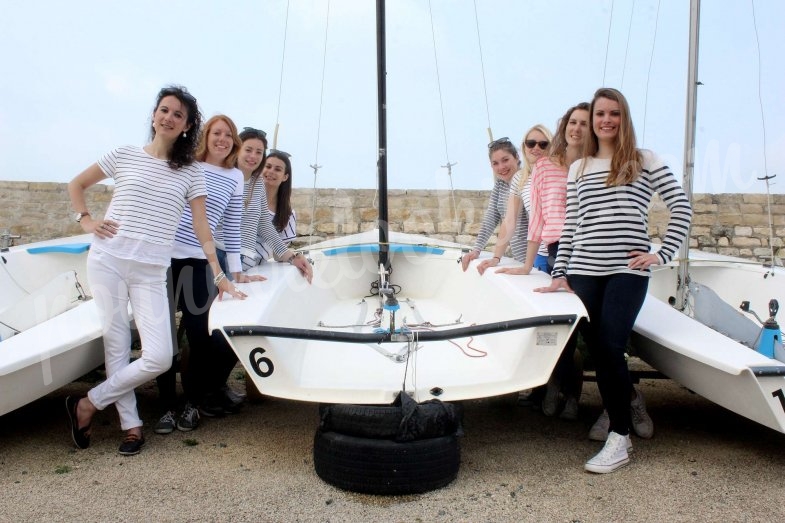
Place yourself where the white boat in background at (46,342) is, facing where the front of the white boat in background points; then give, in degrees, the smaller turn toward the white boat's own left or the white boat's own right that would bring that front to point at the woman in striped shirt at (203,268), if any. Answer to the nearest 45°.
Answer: approximately 45° to the white boat's own right

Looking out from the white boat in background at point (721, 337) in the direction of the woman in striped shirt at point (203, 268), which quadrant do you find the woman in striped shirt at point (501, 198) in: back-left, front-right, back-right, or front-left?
front-right

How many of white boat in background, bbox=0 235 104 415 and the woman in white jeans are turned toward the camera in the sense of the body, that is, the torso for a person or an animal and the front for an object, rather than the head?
1

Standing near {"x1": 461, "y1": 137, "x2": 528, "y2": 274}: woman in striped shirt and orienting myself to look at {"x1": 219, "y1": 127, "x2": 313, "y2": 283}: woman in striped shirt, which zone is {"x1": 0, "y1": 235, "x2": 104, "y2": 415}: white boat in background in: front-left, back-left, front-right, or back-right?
front-left

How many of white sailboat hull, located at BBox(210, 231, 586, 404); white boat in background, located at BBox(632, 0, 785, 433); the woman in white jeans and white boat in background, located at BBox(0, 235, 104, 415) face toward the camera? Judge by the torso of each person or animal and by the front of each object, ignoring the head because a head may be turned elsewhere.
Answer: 1

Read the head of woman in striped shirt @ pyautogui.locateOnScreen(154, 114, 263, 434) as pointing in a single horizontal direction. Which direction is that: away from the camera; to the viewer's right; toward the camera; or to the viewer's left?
toward the camera

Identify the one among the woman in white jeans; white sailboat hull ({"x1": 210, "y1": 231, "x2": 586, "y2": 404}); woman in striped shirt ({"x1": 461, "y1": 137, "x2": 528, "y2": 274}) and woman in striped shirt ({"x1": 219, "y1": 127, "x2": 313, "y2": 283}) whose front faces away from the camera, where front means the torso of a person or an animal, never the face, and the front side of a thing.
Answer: the white sailboat hull

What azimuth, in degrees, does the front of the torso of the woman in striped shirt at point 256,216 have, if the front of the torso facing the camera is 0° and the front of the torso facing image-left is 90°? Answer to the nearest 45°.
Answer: approximately 315°

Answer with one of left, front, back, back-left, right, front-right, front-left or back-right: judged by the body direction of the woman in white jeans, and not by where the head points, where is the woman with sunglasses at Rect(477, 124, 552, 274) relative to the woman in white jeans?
left

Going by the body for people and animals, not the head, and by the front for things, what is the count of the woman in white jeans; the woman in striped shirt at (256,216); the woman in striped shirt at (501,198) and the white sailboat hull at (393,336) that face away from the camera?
1

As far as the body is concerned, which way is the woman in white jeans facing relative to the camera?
toward the camera

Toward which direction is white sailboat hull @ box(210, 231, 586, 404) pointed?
away from the camera

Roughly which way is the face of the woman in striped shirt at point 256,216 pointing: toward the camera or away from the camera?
toward the camera

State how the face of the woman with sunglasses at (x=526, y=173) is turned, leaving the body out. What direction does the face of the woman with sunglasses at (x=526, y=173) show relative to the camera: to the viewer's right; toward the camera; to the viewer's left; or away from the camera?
toward the camera

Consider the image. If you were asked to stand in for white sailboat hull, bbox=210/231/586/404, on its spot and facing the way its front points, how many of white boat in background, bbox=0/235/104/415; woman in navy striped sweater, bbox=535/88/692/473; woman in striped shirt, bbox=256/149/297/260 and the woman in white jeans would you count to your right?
1

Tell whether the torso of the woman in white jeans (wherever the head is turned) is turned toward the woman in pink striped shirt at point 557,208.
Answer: no

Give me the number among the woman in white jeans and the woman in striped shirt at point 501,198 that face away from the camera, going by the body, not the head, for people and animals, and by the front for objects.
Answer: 0
